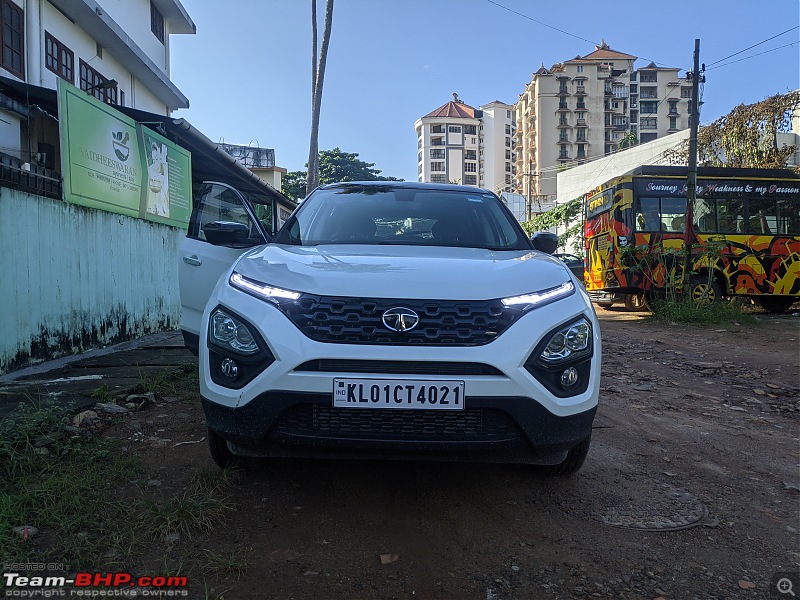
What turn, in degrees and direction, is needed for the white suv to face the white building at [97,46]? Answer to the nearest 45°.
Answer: approximately 135° to its right

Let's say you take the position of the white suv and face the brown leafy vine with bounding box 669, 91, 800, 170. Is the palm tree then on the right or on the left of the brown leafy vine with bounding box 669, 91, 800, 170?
left

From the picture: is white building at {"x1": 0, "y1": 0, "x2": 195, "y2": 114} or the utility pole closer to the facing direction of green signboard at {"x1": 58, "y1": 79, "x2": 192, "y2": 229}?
the utility pole

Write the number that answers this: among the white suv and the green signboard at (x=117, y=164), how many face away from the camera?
0

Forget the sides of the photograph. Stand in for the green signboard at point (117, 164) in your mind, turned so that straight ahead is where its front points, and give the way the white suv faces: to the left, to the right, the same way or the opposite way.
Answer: to the right

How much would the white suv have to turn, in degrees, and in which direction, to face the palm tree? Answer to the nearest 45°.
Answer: approximately 180°

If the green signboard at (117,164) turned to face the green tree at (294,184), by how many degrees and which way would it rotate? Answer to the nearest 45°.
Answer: approximately 135° to its left

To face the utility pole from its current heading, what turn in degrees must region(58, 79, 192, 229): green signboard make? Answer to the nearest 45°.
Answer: approximately 45° to its left

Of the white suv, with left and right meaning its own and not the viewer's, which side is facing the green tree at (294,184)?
back

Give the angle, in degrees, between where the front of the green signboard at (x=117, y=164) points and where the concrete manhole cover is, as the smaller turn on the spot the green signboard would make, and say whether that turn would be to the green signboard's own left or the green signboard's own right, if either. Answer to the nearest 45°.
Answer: approximately 45° to the green signboard's own right

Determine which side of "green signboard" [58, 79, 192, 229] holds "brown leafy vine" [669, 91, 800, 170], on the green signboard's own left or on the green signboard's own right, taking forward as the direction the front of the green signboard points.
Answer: on the green signboard's own left

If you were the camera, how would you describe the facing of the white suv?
facing the viewer

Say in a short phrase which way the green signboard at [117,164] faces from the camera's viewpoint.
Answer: facing the viewer and to the right of the viewer

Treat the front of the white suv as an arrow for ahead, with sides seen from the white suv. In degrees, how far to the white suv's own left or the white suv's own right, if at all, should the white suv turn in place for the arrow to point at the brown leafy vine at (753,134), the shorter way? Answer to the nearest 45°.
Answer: approximately 135° to the white suv's own left
